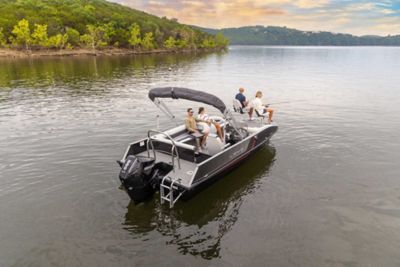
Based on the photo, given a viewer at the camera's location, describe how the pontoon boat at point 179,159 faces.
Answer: facing away from the viewer and to the right of the viewer
